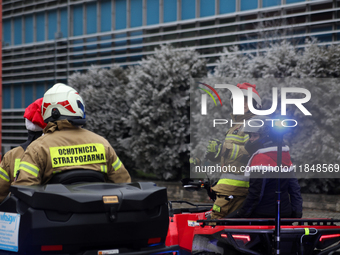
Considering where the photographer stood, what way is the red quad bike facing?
facing away from the viewer and to the left of the viewer

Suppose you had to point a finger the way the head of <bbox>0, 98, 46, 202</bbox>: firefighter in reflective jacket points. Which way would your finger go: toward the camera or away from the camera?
away from the camera

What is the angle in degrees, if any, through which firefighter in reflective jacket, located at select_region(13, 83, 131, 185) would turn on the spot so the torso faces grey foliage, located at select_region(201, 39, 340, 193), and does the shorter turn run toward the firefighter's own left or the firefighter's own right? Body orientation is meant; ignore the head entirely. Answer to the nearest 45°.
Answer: approximately 45° to the firefighter's own right

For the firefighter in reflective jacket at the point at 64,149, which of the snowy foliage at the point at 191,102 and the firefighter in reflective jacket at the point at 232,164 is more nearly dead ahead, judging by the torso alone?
the snowy foliage

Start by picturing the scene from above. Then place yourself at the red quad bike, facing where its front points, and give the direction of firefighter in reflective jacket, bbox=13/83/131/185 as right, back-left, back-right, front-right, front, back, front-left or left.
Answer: left

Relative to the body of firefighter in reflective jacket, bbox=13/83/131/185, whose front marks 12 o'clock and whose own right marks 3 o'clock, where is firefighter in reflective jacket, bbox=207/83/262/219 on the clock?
firefighter in reflective jacket, bbox=207/83/262/219 is roughly at 2 o'clock from firefighter in reflective jacket, bbox=13/83/131/185.

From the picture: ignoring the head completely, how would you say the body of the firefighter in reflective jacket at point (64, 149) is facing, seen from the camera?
away from the camera
